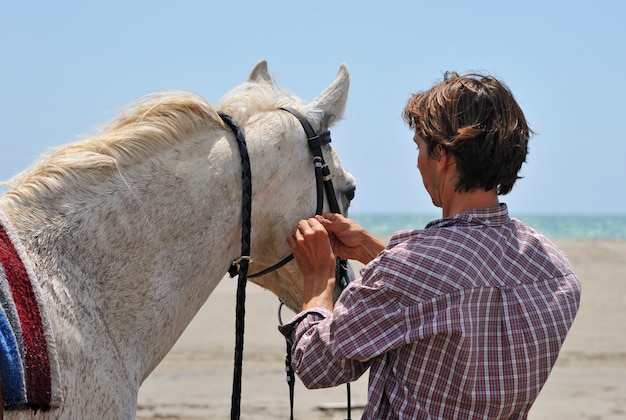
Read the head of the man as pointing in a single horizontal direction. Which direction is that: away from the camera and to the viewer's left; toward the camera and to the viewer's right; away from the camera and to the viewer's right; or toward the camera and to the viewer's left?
away from the camera and to the viewer's left

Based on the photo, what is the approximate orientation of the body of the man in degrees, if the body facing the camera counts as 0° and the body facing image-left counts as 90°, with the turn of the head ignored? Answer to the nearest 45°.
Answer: approximately 135°

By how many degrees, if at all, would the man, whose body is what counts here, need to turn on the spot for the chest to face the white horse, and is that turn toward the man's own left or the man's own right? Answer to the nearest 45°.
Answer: approximately 45° to the man's own left
